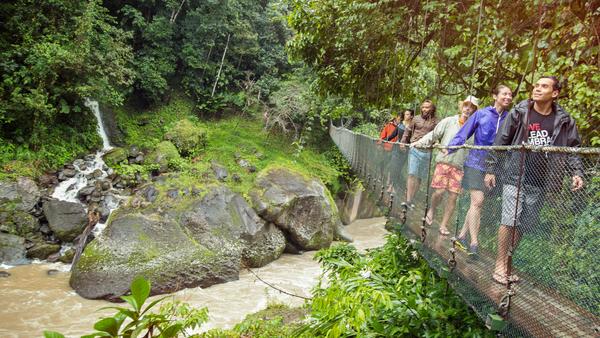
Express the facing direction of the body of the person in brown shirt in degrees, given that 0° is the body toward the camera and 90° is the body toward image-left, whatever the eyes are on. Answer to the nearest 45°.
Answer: approximately 45°

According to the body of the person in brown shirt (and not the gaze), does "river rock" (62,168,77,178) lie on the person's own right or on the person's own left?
on the person's own right

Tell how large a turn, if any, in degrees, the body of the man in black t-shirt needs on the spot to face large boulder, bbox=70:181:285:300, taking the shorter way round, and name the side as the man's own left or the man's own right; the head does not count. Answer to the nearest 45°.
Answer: approximately 135° to the man's own right

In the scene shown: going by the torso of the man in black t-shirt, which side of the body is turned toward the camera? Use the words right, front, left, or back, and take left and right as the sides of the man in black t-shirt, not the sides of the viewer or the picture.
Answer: front

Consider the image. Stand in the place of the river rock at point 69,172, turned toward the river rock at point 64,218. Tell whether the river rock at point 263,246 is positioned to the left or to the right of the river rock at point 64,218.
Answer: left

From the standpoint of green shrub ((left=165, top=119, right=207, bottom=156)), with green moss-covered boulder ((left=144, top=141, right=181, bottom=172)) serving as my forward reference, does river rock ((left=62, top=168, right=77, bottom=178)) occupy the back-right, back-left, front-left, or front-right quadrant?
front-right

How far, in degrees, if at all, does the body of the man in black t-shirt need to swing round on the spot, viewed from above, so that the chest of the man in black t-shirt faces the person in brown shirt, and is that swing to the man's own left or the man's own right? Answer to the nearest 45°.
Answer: approximately 135° to the man's own right

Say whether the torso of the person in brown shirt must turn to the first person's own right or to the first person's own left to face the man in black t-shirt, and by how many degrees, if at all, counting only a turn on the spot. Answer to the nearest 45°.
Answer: approximately 45° to the first person's own left

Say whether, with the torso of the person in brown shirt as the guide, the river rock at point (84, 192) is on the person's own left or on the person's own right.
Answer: on the person's own right

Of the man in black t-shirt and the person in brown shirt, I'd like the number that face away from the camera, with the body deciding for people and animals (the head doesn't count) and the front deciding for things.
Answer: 0

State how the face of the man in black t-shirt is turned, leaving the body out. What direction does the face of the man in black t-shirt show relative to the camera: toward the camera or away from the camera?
toward the camera
